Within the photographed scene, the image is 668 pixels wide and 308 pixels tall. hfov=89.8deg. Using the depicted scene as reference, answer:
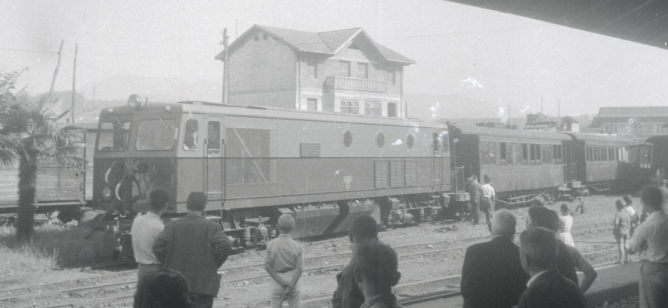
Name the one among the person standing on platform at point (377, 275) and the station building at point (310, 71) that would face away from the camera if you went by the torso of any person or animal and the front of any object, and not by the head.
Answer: the person standing on platform

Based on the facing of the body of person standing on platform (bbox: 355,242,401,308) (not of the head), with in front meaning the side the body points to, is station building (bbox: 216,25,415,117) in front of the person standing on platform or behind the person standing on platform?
in front

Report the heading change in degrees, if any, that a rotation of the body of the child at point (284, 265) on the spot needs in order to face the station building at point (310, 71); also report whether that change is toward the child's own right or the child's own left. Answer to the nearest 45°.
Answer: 0° — they already face it

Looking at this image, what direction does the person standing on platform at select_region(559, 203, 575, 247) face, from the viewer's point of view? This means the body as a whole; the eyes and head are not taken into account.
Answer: away from the camera

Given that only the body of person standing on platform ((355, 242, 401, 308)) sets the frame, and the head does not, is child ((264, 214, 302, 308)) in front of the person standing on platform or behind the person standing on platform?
in front

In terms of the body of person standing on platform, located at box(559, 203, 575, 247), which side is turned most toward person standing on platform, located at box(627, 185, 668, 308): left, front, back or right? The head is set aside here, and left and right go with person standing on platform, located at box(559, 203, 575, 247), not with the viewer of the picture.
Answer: back

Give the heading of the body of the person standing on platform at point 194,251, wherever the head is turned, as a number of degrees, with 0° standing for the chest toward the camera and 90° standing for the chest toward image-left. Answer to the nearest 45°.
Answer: approximately 180°

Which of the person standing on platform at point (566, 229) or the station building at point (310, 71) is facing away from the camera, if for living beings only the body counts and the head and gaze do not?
the person standing on platform

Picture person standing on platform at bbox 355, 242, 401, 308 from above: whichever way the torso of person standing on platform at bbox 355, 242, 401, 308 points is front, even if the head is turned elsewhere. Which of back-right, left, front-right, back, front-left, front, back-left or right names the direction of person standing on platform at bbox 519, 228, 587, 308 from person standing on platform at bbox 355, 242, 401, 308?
right

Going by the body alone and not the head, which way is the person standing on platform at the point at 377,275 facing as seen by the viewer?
away from the camera

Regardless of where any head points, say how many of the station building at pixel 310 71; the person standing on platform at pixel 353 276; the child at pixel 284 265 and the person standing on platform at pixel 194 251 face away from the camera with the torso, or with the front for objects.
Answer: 3

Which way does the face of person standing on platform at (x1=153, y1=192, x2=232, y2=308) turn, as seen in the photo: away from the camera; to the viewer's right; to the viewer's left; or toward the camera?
away from the camera

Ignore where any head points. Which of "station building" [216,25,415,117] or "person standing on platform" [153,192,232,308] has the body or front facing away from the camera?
the person standing on platform

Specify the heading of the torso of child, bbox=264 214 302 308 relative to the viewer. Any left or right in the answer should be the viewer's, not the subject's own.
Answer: facing away from the viewer
